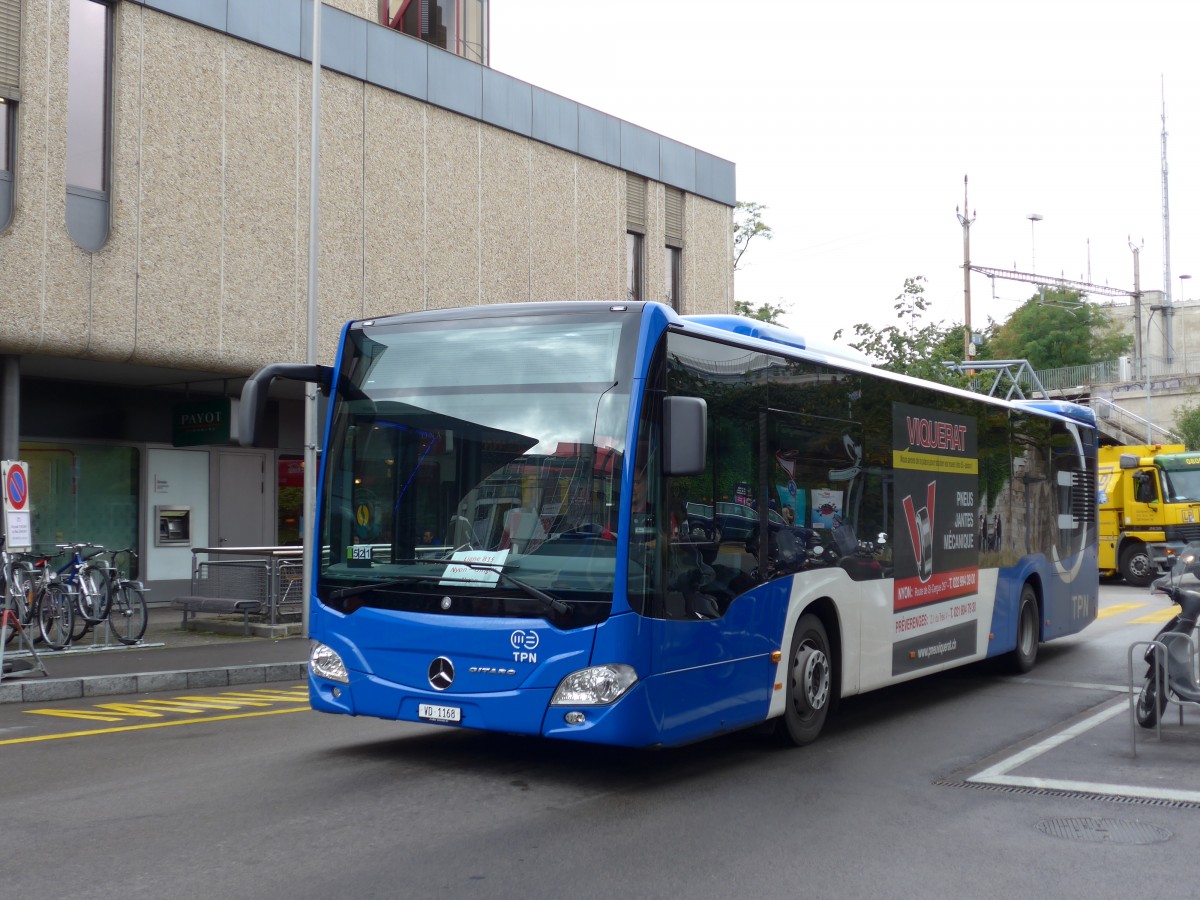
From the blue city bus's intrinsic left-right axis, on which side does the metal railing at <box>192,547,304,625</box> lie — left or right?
on its right

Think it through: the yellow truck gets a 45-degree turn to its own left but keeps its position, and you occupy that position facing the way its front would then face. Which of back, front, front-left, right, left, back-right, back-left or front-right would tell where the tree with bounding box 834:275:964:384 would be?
back-left

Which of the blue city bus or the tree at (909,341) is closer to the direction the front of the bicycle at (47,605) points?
the blue city bus

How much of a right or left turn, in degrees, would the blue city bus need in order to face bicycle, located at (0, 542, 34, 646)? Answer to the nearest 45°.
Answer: approximately 90° to its right

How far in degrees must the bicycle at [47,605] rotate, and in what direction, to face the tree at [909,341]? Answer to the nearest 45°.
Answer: approximately 90° to its left

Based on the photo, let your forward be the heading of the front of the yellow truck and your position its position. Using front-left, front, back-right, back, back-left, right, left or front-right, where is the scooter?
front-right

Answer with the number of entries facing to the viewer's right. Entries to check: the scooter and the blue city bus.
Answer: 0
